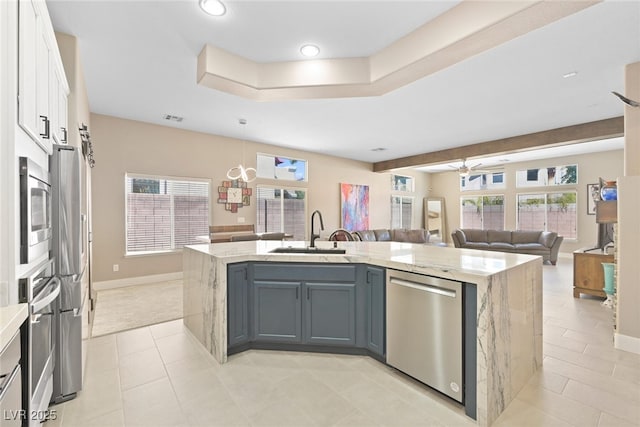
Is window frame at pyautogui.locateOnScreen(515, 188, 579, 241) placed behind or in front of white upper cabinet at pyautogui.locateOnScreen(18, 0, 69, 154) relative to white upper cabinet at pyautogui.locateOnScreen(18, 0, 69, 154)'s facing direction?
in front

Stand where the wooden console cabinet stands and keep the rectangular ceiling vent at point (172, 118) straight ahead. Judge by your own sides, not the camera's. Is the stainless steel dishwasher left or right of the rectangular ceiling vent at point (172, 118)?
left

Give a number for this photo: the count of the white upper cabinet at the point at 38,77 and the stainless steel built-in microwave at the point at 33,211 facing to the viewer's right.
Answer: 2

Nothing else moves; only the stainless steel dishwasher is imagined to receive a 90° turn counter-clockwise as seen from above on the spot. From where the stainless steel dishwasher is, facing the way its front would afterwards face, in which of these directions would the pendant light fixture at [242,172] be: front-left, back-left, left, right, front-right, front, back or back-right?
back

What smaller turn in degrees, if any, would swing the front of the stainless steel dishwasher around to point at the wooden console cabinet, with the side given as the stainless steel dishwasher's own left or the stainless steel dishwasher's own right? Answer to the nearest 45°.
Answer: approximately 180°

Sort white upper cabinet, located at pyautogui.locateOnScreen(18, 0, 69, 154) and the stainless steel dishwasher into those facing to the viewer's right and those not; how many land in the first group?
1

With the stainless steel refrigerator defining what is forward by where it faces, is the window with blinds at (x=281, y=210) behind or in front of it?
in front

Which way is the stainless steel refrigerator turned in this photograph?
to the viewer's right

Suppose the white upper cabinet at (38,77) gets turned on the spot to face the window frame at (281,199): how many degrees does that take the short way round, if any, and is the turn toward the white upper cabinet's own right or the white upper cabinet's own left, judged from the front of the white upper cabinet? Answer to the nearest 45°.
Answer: approximately 45° to the white upper cabinet's own left

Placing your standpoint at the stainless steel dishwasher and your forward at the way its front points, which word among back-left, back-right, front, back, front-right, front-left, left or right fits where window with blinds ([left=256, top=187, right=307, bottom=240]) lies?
right

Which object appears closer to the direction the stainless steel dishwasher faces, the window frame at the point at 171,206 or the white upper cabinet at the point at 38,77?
the white upper cabinet

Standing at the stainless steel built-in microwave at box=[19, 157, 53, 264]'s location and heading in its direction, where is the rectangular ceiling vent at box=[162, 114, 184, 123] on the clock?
The rectangular ceiling vent is roughly at 10 o'clock from the stainless steel built-in microwave.

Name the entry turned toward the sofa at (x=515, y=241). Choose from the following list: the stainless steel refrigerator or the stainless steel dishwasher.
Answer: the stainless steel refrigerator

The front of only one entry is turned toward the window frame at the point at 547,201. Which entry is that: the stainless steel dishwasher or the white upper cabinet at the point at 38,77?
the white upper cabinet

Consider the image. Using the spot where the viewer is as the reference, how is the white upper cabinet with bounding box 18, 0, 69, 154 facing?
facing to the right of the viewer

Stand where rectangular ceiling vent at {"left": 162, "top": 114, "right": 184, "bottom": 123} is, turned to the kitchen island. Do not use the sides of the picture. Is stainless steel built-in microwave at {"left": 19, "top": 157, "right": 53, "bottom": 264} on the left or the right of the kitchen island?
right

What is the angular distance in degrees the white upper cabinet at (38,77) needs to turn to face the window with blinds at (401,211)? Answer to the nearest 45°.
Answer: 0° — it already faces it

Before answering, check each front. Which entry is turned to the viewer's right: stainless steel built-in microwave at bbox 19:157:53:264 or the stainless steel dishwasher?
the stainless steel built-in microwave

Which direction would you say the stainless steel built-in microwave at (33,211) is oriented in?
to the viewer's right
